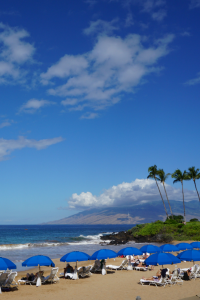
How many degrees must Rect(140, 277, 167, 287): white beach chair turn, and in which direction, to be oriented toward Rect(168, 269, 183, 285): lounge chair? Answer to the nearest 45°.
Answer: approximately 135° to its right

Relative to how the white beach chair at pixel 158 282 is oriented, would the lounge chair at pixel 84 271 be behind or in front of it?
in front

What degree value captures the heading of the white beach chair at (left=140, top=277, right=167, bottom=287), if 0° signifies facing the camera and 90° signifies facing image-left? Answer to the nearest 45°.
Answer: approximately 90°

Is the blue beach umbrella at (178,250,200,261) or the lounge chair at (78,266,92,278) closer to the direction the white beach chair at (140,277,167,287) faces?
the lounge chair

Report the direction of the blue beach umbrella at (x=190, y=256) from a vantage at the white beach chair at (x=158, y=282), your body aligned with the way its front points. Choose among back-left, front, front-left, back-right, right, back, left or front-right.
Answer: back-right

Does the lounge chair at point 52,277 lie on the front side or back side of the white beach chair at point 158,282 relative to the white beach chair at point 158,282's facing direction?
on the front side
